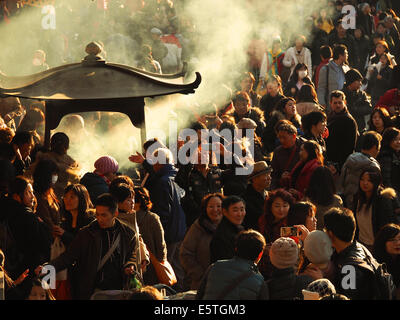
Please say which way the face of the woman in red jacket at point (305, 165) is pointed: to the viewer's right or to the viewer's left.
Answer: to the viewer's left

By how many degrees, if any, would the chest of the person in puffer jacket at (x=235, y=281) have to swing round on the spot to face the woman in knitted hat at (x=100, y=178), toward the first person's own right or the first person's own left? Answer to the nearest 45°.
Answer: approximately 90° to the first person's own left

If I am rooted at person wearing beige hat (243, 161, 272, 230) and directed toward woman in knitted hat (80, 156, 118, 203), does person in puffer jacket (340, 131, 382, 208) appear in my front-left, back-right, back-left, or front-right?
back-right

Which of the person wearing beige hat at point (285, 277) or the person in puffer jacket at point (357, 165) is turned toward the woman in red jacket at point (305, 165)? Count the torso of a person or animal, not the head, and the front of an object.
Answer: the person wearing beige hat

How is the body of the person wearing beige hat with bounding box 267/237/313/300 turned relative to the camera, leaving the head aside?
away from the camera

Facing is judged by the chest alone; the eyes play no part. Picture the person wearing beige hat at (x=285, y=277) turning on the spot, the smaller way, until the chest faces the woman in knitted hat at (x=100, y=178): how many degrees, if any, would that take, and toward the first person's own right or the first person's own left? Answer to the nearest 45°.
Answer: approximately 45° to the first person's own left

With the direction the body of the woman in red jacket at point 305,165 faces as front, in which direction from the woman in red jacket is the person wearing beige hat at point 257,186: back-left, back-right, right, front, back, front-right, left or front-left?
front-left

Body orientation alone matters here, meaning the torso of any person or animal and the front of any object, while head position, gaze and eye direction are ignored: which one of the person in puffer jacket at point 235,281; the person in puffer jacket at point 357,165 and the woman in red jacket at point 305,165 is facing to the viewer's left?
the woman in red jacket

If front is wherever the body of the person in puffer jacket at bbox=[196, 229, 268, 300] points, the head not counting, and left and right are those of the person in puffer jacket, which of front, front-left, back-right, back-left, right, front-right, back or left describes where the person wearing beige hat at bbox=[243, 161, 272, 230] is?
front-left
